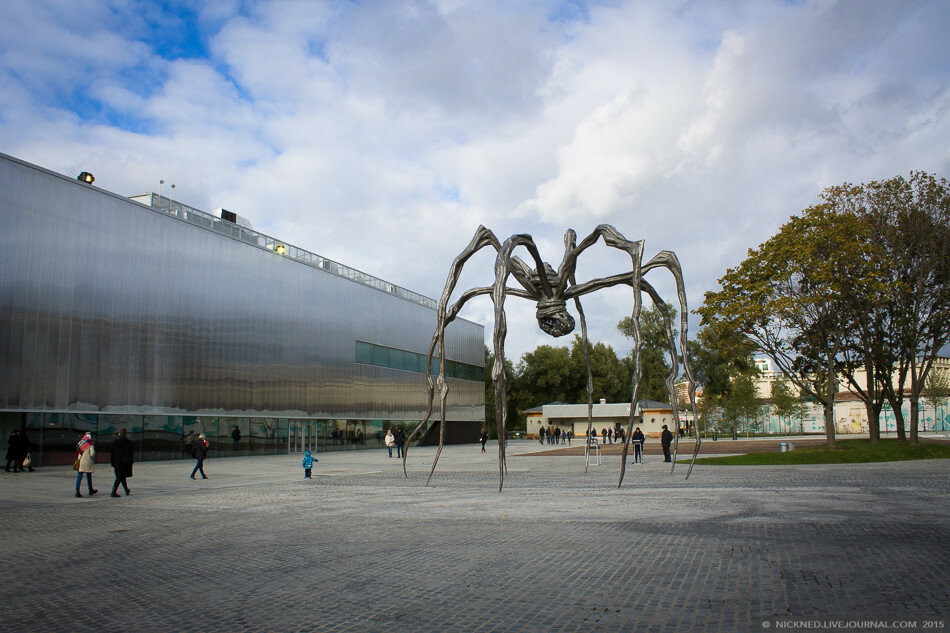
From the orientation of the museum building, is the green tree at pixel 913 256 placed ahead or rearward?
ahead

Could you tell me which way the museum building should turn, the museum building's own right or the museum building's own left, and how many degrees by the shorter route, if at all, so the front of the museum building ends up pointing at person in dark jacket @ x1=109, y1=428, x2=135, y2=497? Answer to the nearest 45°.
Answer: approximately 45° to the museum building's own right

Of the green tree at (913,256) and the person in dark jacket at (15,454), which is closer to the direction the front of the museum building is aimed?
the green tree

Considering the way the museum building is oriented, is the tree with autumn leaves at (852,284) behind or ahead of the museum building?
ahead
